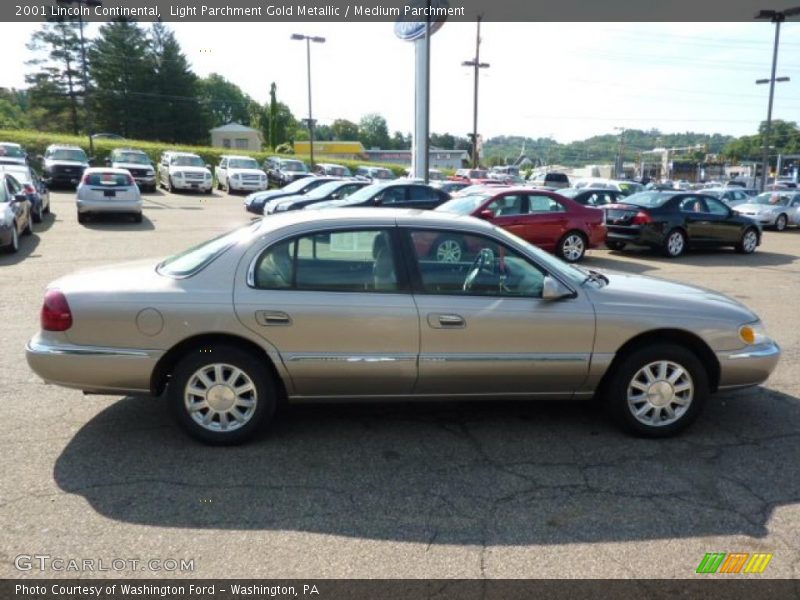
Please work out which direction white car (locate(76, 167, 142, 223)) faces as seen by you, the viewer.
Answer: facing away from the viewer

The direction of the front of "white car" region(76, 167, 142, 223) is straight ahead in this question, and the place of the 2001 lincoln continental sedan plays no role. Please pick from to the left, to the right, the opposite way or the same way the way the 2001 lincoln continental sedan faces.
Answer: to the right

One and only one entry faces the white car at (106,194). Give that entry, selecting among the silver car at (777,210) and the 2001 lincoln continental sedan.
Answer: the silver car at (777,210)

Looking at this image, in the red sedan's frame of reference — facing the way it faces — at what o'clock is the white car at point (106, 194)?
The white car is roughly at 2 o'clock from the red sedan.

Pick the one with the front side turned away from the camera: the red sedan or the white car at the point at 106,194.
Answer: the white car

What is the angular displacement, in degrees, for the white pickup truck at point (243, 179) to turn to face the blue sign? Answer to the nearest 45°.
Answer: approximately 90° to its left

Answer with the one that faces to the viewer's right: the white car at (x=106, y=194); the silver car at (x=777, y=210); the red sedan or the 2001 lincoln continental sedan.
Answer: the 2001 lincoln continental sedan

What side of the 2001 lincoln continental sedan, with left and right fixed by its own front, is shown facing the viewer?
right

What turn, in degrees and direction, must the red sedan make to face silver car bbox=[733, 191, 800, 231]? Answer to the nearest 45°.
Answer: approximately 180°
